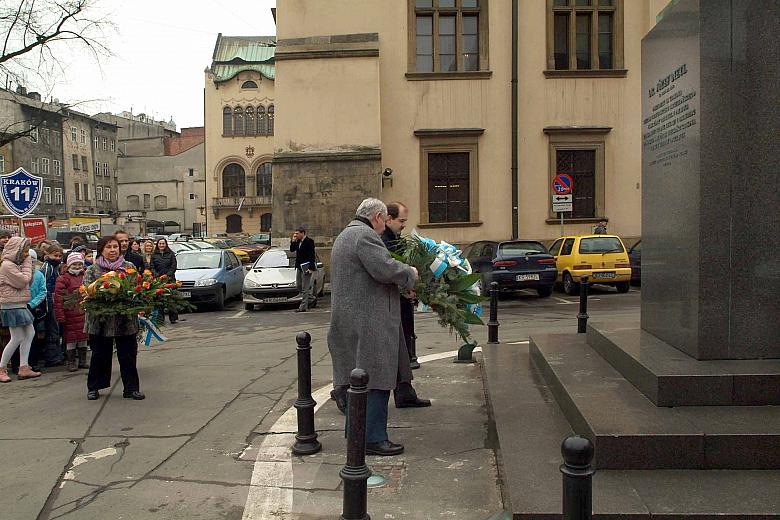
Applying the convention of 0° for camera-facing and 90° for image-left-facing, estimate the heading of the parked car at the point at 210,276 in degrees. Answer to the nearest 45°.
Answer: approximately 45°

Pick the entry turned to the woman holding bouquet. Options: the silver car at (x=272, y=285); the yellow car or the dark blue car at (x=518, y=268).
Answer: the silver car

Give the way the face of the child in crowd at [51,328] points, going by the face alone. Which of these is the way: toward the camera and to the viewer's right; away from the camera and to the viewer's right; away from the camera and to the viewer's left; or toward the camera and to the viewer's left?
toward the camera and to the viewer's right

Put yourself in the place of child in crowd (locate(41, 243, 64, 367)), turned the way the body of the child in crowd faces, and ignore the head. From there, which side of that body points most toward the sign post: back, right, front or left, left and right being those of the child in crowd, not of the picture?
left

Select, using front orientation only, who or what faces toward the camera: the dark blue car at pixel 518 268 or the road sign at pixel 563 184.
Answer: the road sign

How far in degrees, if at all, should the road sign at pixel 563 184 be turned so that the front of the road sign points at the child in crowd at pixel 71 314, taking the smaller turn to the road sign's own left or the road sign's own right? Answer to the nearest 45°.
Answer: approximately 45° to the road sign's own right

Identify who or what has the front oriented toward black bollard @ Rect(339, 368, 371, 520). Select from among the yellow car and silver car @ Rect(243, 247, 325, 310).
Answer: the silver car

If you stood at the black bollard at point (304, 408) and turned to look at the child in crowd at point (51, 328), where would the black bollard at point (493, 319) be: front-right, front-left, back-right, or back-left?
front-right

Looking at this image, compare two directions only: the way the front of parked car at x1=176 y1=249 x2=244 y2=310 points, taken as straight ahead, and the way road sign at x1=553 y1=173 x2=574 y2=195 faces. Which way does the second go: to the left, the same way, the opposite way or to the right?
the same way
